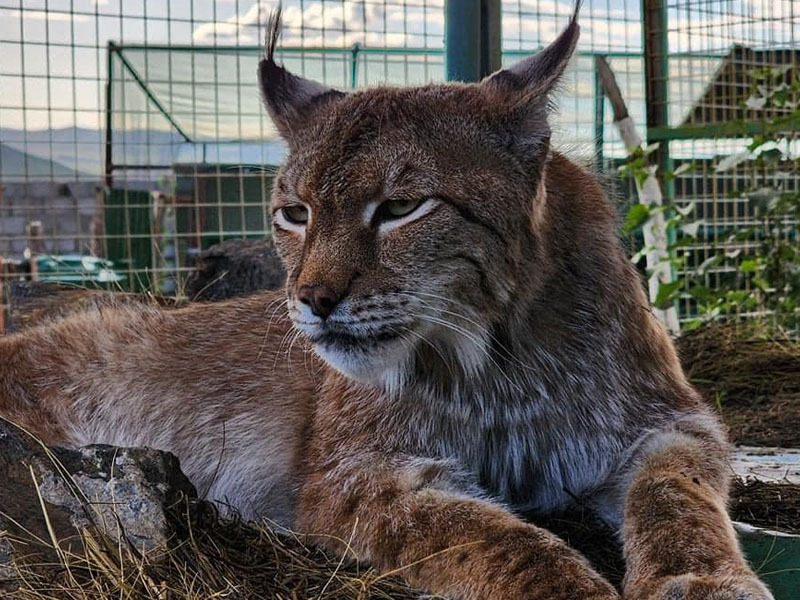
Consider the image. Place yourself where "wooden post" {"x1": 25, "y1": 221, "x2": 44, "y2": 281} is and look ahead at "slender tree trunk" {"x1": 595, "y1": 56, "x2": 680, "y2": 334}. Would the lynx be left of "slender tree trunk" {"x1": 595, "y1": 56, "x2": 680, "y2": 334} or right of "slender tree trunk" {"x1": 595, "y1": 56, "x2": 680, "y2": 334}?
right

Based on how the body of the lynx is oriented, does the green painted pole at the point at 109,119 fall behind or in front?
behind

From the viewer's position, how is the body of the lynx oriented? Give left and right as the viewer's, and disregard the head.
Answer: facing the viewer and to the right of the viewer

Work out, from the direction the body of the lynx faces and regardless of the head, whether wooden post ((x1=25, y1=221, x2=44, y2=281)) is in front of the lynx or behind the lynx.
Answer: behind

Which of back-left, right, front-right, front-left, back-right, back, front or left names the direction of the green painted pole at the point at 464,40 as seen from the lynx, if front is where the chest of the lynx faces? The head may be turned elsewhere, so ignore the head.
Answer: back-left

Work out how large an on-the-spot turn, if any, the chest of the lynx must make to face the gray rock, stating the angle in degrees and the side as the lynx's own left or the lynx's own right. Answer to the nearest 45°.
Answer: approximately 135° to the lynx's own right

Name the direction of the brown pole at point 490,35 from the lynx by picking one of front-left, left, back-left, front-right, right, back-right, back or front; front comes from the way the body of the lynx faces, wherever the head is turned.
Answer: back-left
